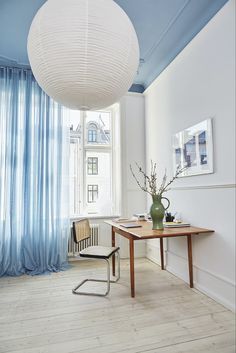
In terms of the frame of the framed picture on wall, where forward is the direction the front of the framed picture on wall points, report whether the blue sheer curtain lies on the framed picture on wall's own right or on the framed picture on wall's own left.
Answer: on the framed picture on wall's own right

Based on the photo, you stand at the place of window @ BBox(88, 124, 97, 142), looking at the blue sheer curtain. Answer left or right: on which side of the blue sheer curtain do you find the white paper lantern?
left

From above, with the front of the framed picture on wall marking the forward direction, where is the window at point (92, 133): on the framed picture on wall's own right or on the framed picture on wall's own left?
on the framed picture on wall's own right

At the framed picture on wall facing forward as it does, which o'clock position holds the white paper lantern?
The white paper lantern is roughly at 11 o'clock from the framed picture on wall.

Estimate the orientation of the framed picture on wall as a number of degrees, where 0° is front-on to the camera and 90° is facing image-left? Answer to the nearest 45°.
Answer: approximately 45°
